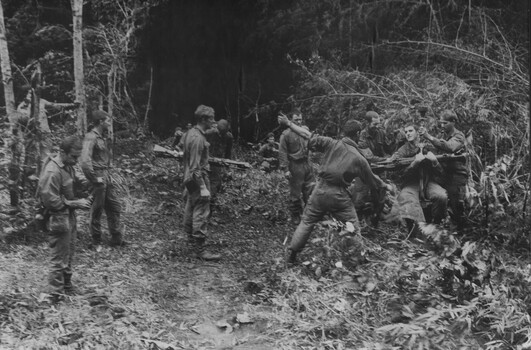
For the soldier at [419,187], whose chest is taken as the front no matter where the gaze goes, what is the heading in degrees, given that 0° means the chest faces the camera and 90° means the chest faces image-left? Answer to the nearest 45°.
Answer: approximately 0°

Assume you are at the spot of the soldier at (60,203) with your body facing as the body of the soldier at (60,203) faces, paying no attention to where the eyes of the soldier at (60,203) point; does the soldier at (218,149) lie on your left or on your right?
on your left

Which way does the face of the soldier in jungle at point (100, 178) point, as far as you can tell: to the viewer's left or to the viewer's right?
to the viewer's right

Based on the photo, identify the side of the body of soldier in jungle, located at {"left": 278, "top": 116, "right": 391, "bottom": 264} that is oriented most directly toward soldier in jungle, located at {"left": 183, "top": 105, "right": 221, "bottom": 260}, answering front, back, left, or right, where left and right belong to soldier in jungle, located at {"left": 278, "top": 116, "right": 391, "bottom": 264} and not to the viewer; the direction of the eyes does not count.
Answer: left

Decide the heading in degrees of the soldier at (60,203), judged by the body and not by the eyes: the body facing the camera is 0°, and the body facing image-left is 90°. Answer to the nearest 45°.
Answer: approximately 270°

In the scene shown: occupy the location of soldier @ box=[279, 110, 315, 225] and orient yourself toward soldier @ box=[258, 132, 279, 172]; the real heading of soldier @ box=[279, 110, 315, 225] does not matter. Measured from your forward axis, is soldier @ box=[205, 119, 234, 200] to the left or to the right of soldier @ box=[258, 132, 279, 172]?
left

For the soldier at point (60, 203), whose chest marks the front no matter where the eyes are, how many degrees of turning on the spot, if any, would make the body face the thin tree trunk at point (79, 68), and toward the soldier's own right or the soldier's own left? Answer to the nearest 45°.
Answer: approximately 90° to the soldier's own left

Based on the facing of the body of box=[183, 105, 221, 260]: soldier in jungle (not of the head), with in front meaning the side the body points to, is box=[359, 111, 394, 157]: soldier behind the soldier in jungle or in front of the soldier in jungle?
in front

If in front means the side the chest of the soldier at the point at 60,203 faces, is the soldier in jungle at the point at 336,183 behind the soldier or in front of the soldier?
in front

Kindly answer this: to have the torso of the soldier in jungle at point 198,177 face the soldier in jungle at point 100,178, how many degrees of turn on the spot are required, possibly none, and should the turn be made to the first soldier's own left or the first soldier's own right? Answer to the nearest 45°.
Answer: approximately 180°
